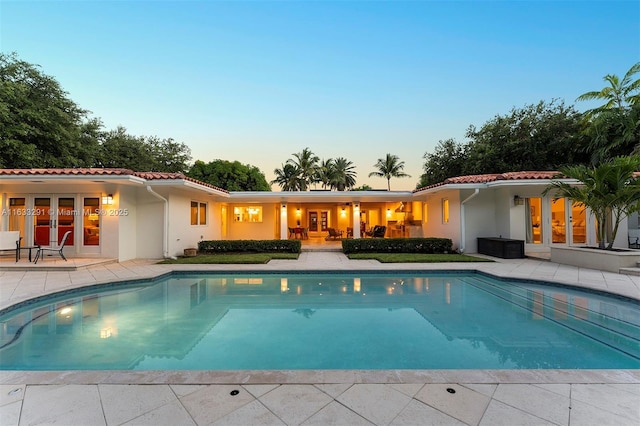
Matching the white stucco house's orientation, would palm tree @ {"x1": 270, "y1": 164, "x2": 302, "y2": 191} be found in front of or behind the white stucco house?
behind

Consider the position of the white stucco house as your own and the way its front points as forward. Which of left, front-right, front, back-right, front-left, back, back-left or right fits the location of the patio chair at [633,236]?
left

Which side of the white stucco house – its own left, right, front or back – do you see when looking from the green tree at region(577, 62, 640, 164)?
left

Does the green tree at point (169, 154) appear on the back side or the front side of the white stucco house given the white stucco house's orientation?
on the back side

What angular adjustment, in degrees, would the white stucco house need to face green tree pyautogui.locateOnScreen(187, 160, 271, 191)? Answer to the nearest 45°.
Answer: approximately 180°

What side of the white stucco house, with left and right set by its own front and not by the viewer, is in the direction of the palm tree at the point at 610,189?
left

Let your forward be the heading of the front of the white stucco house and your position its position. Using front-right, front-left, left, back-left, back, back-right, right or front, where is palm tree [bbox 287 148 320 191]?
back

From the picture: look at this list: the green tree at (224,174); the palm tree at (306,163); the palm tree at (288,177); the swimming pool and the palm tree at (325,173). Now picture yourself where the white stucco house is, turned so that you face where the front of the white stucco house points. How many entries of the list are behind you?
4

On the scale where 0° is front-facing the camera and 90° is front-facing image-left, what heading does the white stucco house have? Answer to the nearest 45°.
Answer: approximately 0°

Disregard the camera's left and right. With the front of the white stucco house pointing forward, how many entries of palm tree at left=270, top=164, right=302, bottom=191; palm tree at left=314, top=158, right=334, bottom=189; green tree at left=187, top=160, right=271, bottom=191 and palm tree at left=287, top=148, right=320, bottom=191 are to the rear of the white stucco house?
4

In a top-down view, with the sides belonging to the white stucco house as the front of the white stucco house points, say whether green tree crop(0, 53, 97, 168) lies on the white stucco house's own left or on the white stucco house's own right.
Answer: on the white stucco house's own right
